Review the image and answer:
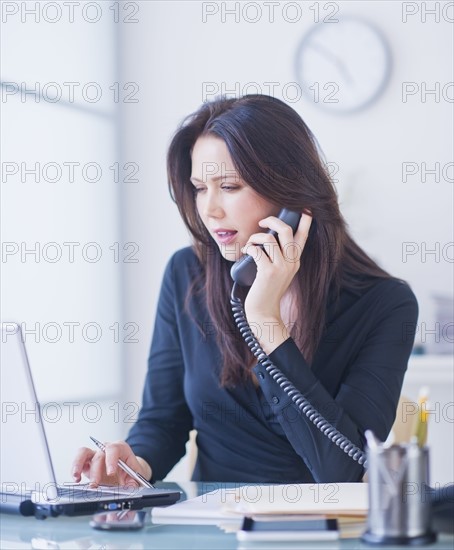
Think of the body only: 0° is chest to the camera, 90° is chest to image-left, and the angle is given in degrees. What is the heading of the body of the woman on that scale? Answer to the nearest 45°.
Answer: approximately 45°

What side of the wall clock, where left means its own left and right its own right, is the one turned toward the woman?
front

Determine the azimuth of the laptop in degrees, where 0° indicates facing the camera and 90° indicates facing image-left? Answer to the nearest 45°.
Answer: approximately 225°

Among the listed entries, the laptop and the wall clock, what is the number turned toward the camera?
1

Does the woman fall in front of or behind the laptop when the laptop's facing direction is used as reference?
in front

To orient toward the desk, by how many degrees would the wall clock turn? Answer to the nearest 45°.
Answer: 0° — it already faces it

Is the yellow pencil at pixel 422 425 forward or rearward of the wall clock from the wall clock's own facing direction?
forward

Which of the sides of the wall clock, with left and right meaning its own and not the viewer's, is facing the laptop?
front

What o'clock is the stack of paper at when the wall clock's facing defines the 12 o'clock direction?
The stack of paper is roughly at 12 o'clock from the wall clock.

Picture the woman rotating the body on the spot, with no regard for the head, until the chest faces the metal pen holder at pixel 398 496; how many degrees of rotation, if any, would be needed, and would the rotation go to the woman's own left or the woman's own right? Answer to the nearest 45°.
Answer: approximately 45° to the woman's own left

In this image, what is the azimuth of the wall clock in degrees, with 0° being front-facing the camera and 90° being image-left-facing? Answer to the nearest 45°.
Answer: approximately 0°

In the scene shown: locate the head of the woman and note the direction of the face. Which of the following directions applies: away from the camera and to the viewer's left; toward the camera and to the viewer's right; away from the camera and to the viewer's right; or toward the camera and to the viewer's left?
toward the camera and to the viewer's left
